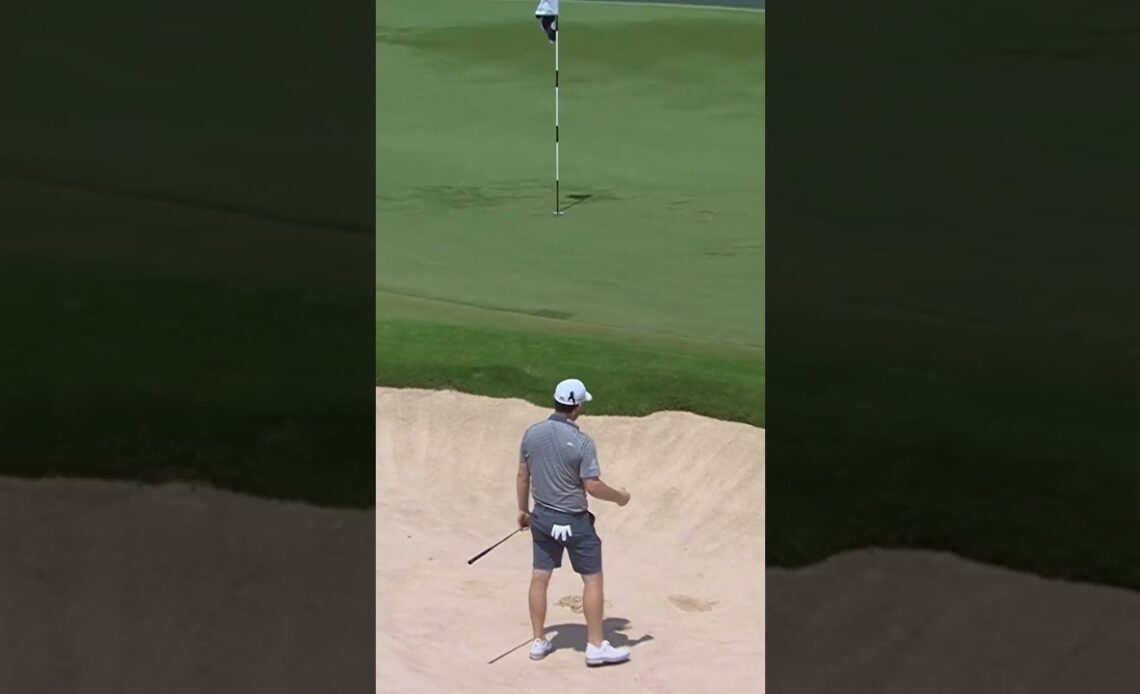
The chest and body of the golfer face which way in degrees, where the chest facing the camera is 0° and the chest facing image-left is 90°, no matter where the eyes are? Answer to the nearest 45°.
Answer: approximately 225°
